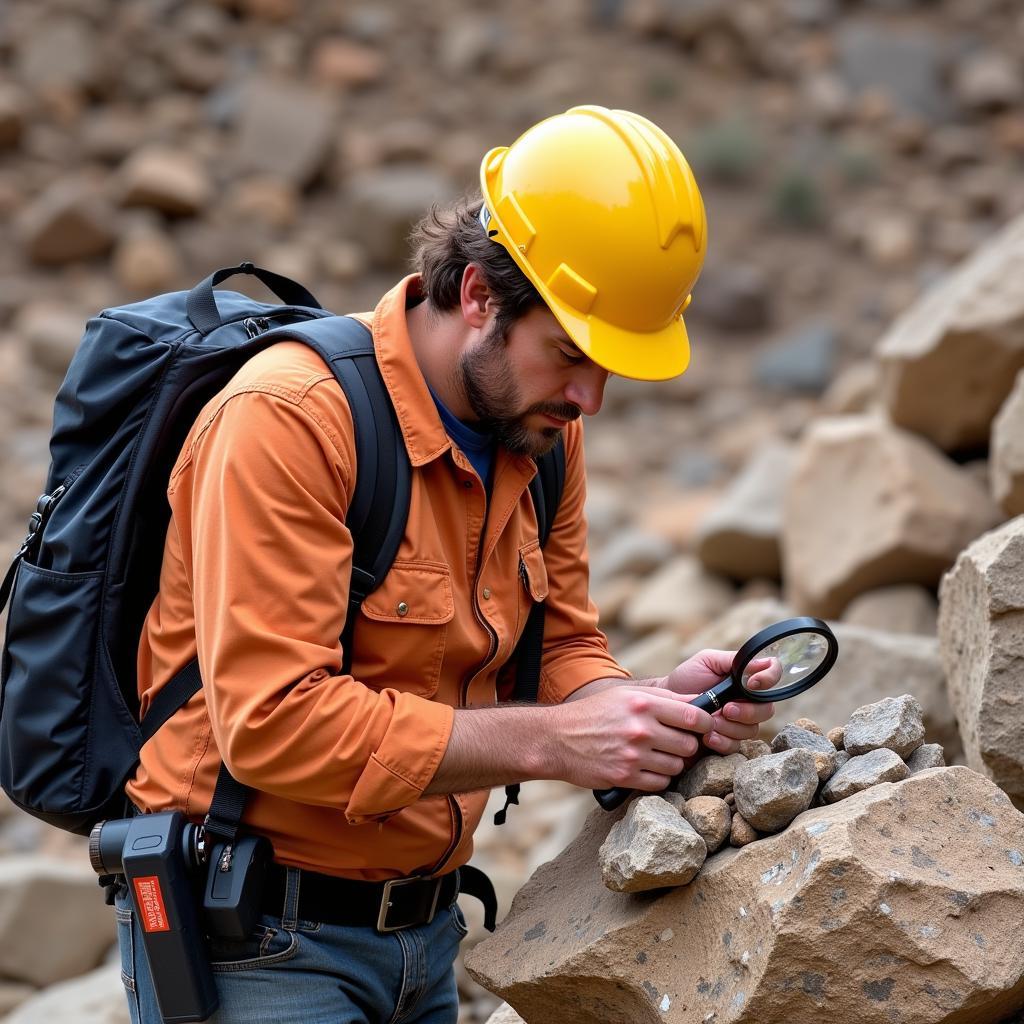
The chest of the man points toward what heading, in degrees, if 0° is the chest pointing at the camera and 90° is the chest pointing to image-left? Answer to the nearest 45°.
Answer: approximately 315°

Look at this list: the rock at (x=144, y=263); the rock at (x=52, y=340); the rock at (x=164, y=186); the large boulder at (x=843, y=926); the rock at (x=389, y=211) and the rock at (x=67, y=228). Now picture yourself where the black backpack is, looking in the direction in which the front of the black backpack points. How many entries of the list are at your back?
1

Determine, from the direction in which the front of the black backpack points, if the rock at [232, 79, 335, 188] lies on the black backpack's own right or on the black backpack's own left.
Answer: on the black backpack's own right

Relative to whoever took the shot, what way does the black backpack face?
facing away from the viewer and to the left of the viewer

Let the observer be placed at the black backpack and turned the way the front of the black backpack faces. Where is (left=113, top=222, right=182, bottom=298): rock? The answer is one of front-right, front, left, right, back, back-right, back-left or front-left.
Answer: front-right

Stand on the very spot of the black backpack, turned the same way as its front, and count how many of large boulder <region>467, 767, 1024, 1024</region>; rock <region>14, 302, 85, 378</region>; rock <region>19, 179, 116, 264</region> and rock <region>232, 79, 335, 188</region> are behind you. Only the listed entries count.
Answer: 1

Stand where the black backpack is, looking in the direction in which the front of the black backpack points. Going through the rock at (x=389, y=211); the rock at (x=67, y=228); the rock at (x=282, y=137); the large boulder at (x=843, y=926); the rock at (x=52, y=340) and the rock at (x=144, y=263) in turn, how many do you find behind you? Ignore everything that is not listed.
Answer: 1

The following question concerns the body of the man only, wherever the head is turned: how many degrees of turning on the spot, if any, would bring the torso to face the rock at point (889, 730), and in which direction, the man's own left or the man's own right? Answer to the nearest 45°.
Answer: approximately 45° to the man's own left

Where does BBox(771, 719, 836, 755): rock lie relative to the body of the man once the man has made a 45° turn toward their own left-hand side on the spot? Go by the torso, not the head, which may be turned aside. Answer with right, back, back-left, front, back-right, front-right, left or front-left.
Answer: front

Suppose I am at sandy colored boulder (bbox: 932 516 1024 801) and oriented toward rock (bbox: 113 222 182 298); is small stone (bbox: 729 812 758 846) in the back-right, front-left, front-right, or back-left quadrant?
back-left

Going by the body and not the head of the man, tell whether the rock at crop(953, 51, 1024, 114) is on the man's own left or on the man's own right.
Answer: on the man's own left
